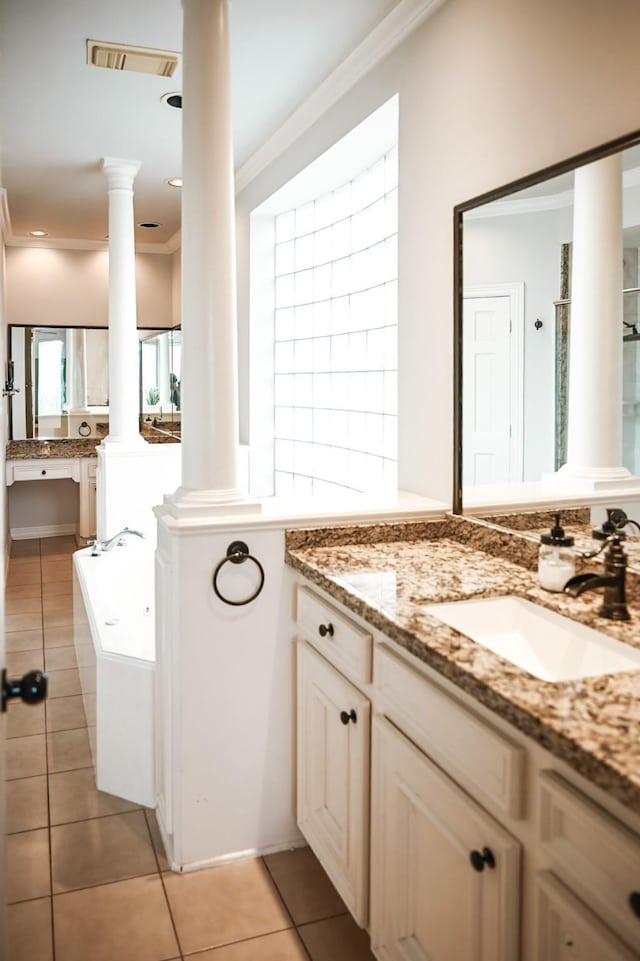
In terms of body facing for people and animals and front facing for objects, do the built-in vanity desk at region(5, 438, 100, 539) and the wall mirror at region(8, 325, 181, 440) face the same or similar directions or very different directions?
same or similar directions

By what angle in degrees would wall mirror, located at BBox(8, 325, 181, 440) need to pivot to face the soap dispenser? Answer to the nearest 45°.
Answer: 0° — it already faces it

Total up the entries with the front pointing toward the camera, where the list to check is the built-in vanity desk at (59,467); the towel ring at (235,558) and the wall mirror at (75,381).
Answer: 3

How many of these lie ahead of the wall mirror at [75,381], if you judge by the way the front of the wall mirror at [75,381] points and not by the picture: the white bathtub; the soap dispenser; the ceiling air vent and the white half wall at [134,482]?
4

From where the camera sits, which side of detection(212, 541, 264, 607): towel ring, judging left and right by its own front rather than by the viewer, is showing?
front

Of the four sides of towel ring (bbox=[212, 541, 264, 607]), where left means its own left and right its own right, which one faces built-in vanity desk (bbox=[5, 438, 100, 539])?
back

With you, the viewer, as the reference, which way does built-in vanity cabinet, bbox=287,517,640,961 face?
facing the viewer and to the left of the viewer

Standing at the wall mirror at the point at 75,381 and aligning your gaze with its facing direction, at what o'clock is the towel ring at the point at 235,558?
The towel ring is roughly at 12 o'clock from the wall mirror.

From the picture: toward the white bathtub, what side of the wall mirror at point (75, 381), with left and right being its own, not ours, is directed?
front

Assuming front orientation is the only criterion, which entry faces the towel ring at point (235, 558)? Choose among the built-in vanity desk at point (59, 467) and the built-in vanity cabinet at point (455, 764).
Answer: the built-in vanity desk at point (59, 467)

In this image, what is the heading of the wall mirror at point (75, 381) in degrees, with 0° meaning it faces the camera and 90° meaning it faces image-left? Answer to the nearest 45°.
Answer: approximately 0°

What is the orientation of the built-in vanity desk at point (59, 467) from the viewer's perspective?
toward the camera

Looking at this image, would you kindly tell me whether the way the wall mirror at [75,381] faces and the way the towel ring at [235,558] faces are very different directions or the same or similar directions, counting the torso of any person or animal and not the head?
same or similar directions

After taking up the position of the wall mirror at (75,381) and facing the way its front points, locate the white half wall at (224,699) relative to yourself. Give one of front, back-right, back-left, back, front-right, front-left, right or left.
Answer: front

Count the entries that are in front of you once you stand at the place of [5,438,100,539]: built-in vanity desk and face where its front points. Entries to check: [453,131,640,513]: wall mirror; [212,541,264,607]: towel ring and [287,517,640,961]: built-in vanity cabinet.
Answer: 3

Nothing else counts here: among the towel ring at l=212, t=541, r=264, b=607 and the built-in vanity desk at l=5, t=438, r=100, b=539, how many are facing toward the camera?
2
